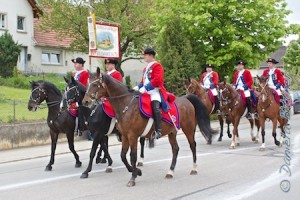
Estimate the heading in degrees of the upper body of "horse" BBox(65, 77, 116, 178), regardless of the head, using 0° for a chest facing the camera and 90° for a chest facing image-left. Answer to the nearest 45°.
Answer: approximately 45°

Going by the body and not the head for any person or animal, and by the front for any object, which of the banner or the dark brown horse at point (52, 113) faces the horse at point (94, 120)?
the banner

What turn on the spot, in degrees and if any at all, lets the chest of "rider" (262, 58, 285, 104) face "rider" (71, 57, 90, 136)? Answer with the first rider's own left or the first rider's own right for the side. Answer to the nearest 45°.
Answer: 0° — they already face them

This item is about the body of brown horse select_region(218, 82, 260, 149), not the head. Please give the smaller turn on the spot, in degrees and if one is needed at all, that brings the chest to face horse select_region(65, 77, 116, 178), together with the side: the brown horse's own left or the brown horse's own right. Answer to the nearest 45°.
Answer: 0° — it already faces it

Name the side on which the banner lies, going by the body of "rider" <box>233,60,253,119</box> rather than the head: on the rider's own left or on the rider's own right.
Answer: on the rider's own right

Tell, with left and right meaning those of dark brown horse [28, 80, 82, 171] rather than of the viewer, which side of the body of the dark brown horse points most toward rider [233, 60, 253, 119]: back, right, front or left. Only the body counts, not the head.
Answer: back

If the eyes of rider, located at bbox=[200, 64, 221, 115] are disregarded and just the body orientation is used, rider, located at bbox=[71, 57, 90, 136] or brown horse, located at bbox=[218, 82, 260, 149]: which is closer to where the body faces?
the rider

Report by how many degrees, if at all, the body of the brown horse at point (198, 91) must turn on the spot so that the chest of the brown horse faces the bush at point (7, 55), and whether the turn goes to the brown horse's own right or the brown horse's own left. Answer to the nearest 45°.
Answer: approximately 90° to the brown horse's own right

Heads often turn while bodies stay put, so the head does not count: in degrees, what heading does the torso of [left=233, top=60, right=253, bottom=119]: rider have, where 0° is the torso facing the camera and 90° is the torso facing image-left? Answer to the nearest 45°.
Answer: approximately 45°

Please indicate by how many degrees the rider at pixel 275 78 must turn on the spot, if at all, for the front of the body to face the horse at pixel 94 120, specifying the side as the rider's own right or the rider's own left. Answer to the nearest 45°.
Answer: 0° — they already face it

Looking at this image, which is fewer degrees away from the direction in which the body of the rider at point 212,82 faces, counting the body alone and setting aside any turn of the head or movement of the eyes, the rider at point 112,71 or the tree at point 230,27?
the rider
